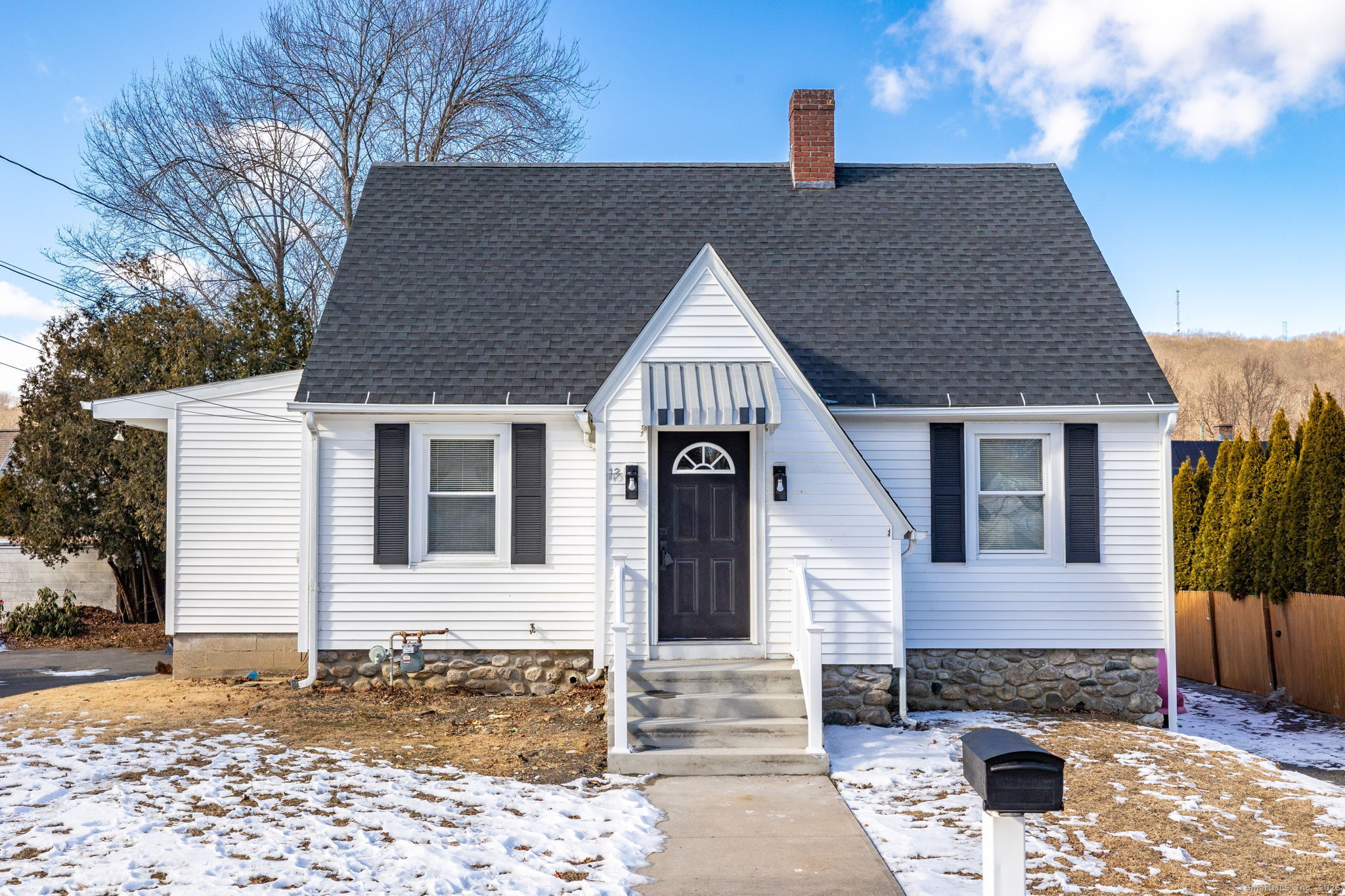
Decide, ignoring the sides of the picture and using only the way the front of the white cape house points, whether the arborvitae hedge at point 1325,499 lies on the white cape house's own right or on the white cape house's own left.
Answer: on the white cape house's own left

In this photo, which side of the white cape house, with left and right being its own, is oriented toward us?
front

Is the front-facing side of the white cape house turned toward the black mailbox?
yes

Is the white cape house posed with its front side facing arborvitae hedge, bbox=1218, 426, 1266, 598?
no

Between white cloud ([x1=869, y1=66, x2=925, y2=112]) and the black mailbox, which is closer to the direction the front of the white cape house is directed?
the black mailbox

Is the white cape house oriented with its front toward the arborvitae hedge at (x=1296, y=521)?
no

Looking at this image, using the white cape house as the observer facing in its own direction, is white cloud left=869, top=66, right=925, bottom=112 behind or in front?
behind

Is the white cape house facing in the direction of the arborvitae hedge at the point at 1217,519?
no

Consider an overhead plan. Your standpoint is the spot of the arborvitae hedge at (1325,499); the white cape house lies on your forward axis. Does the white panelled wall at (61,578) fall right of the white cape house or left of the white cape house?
right
